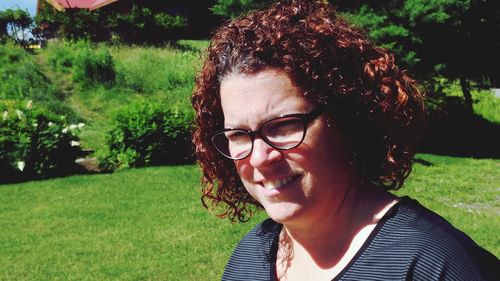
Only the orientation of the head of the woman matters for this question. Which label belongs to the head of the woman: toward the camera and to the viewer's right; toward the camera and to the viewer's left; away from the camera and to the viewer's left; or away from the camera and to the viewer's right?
toward the camera and to the viewer's left

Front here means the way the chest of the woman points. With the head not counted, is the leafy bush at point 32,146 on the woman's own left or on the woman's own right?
on the woman's own right

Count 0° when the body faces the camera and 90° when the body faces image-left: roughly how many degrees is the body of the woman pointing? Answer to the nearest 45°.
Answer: approximately 45°

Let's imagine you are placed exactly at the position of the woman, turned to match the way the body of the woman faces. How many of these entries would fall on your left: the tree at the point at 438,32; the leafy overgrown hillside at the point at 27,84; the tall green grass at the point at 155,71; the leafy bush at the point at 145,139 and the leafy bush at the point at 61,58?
0

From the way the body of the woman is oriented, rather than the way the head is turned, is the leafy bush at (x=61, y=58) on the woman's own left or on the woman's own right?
on the woman's own right

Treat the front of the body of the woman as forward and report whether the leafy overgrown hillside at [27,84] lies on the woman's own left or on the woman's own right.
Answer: on the woman's own right

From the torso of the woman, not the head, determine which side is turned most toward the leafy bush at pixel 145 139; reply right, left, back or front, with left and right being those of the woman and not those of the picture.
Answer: right

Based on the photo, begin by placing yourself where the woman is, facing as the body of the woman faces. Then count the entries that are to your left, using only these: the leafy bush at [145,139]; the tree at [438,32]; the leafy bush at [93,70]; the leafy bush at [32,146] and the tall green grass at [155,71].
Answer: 0

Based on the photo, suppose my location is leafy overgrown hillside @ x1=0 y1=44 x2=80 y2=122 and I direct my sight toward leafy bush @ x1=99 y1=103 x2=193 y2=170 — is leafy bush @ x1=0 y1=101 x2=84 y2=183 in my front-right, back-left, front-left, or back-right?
front-right

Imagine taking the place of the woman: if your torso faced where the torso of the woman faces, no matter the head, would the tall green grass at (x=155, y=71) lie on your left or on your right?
on your right

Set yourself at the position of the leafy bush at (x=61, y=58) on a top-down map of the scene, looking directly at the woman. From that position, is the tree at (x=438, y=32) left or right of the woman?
left

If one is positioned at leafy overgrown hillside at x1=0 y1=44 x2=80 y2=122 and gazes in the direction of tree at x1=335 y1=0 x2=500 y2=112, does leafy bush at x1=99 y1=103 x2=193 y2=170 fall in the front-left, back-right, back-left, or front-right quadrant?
front-right
